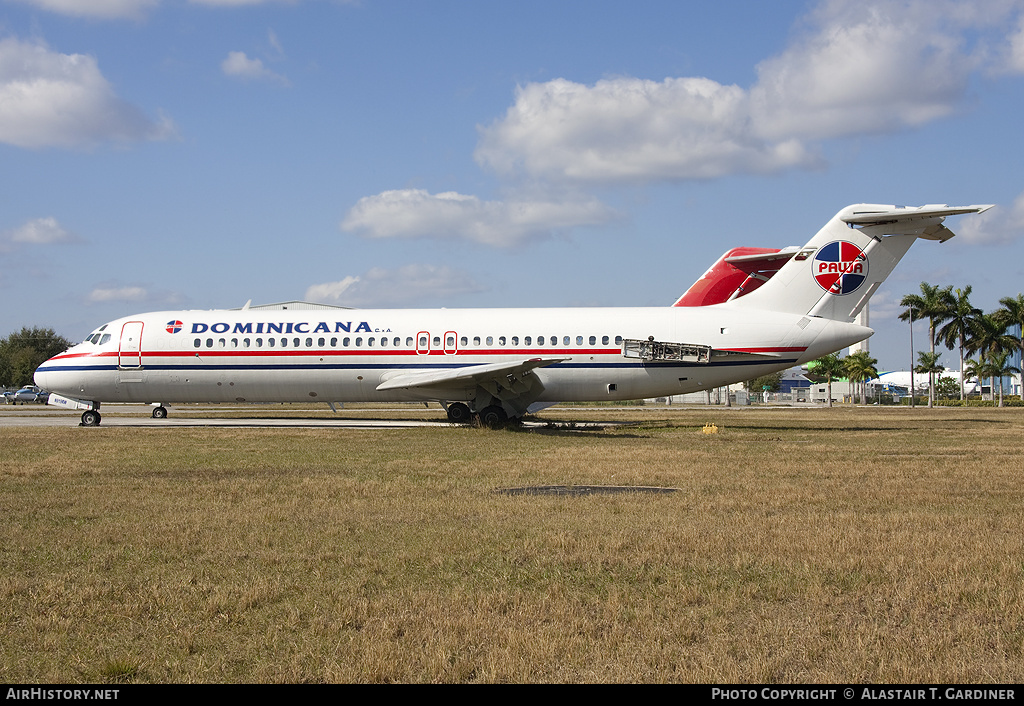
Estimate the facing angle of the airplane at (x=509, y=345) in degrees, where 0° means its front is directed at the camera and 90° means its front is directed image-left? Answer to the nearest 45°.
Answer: approximately 90°
